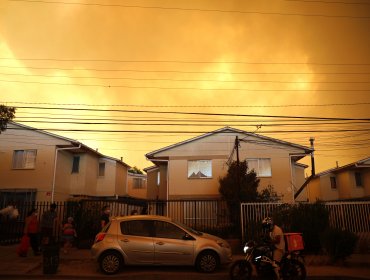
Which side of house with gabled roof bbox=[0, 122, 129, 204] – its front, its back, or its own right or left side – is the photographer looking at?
front

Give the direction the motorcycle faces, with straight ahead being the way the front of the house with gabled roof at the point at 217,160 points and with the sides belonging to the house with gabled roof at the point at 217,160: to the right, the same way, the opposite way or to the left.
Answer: to the right

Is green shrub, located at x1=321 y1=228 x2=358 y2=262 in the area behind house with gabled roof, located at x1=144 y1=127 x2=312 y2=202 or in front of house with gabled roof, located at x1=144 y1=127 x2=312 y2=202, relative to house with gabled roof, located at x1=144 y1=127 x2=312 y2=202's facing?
in front

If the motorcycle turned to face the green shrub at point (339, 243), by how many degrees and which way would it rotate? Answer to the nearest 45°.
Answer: approximately 135° to its right

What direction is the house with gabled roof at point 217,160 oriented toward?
toward the camera

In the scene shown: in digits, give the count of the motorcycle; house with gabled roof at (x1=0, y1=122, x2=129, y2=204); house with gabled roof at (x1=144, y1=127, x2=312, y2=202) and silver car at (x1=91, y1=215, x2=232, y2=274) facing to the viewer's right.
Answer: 1

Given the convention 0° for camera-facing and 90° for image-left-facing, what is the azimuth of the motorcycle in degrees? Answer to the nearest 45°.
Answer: approximately 90°

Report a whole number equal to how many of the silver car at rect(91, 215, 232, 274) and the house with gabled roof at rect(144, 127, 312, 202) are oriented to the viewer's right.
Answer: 1

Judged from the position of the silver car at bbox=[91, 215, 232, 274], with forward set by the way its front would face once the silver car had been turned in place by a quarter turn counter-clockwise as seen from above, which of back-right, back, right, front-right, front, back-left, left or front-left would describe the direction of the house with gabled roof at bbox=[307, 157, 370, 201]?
front-right

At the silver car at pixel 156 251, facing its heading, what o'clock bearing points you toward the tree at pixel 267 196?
The tree is roughly at 10 o'clock from the silver car.

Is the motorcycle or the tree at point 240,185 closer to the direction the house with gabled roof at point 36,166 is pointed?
the motorcycle

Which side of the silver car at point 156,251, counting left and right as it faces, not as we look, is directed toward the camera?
right

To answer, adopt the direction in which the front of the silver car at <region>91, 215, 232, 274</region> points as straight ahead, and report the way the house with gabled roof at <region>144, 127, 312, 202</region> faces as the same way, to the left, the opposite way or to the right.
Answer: to the right

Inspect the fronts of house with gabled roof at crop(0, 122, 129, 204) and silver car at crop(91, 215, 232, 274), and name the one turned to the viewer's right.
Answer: the silver car

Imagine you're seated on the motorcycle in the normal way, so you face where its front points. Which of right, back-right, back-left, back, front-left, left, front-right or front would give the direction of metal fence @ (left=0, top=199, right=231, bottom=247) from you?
front-right

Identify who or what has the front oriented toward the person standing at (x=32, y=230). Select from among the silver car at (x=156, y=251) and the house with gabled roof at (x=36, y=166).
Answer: the house with gabled roof

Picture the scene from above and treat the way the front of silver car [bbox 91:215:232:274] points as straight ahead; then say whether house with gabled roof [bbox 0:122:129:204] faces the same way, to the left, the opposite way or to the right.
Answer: to the right

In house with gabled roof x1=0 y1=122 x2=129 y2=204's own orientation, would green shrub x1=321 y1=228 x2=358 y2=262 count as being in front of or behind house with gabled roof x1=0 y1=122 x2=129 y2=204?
in front
